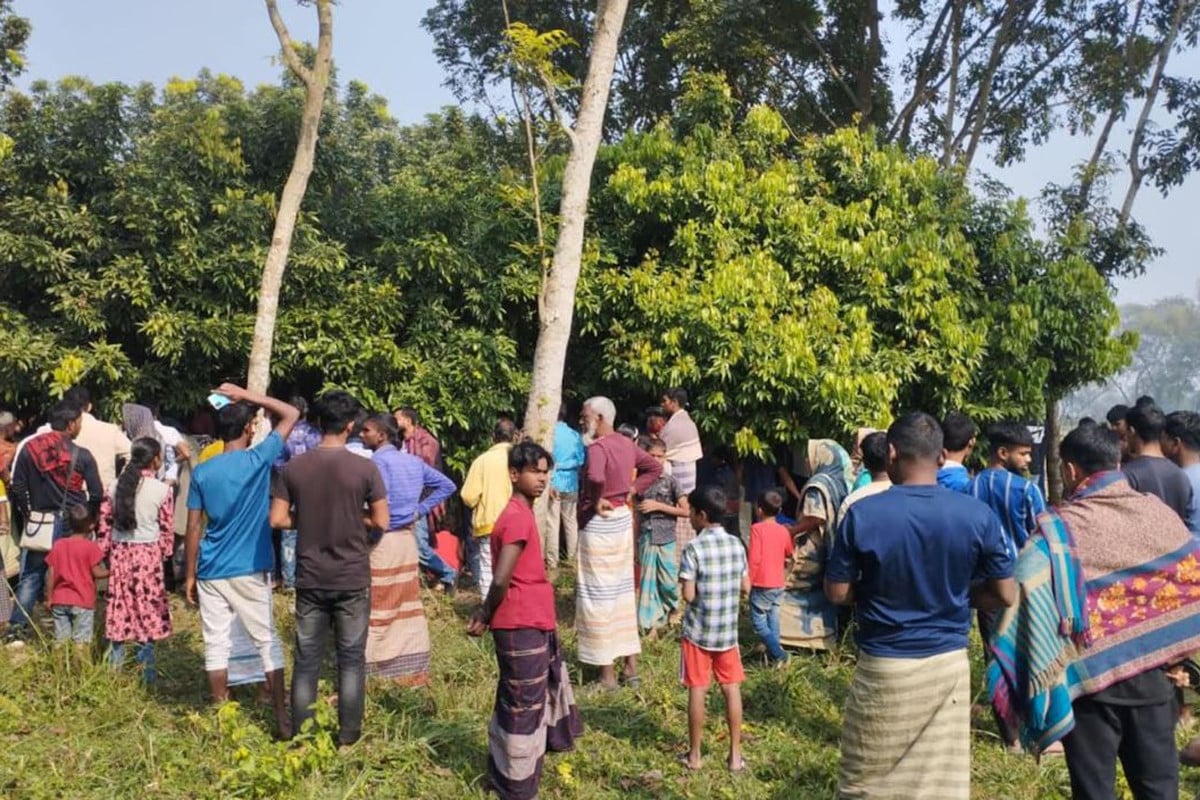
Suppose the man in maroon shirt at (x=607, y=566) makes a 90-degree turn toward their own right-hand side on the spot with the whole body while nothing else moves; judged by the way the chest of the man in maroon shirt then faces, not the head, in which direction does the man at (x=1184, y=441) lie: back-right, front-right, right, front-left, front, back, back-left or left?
front-right

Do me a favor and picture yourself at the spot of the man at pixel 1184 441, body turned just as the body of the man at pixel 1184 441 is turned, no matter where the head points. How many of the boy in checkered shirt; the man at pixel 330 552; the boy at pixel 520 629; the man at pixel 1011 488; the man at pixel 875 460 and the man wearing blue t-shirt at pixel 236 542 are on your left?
6

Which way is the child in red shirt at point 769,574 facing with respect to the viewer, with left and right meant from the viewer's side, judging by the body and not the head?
facing away from the viewer

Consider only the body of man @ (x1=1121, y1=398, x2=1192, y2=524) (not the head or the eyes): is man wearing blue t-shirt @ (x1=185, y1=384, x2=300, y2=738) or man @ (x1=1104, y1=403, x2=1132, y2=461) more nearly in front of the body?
the man

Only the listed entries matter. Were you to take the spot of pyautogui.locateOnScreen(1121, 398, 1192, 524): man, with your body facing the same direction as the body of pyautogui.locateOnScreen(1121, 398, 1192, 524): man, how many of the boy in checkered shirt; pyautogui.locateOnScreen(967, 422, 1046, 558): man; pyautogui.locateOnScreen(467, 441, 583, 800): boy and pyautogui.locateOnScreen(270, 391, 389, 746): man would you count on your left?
4

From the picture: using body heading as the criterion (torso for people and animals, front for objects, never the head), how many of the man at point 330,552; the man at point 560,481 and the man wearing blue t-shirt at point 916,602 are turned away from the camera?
3

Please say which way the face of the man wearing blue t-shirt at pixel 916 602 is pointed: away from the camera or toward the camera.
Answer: away from the camera

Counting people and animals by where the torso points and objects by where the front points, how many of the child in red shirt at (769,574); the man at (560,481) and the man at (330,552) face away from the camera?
3

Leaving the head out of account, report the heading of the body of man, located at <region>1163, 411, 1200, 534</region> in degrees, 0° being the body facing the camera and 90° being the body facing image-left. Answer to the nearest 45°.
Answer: approximately 135°

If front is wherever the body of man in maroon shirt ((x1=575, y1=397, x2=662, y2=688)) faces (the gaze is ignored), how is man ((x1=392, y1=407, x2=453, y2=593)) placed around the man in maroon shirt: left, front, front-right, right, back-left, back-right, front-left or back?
front

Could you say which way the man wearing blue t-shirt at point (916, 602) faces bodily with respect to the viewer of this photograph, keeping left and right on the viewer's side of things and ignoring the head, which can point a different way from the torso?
facing away from the viewer

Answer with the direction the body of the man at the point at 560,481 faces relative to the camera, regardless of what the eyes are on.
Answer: away from the camera

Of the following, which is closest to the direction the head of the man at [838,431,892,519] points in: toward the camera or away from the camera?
away from the camera
